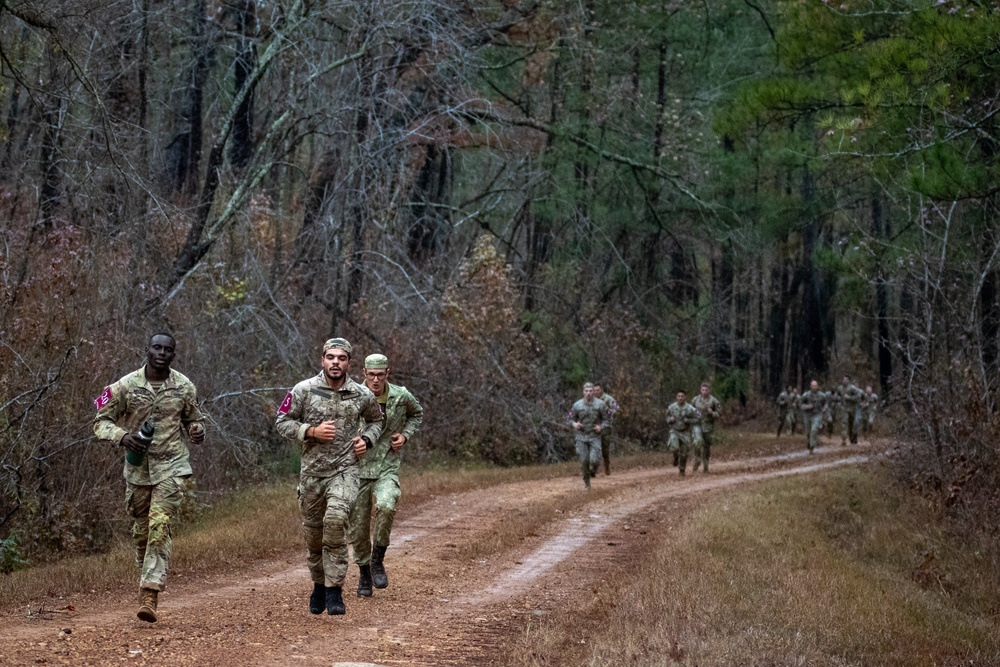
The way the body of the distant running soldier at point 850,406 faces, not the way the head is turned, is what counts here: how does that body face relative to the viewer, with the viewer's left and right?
facing the viewer and to the left of the viewer

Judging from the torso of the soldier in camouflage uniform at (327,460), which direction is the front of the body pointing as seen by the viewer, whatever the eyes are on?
toward the camera

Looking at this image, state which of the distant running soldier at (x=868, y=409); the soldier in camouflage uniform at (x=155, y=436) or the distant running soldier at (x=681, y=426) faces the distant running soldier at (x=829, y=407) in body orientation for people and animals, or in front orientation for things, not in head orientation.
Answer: the distant running soldier at (x=868, y=409)

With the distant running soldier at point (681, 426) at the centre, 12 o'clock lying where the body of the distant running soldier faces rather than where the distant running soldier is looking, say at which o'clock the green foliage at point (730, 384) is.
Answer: The green foliage is roughly at 6 o'clock from the distant running soldier.

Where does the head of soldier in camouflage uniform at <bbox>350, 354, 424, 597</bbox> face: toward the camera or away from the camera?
toward the camera

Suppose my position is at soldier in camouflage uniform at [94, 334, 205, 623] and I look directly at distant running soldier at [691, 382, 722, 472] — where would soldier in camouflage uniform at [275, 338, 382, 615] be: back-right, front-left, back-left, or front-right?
front-right

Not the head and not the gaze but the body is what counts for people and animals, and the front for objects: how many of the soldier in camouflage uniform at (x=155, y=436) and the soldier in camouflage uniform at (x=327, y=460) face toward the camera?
2

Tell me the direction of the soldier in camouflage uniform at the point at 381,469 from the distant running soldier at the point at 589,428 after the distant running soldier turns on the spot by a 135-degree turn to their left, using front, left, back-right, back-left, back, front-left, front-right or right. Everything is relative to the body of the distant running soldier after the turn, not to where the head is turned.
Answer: back-right

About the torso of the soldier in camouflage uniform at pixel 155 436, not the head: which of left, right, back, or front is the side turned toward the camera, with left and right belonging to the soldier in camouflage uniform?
front

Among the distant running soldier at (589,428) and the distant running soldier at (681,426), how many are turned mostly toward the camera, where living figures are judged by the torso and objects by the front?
2

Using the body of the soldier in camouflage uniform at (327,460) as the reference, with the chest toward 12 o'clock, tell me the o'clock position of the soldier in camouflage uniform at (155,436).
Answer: the soldier in camouflage uniform at (155,436) is roughly at 3 o'clock from the soldier in camouflage uniform at (327,460).

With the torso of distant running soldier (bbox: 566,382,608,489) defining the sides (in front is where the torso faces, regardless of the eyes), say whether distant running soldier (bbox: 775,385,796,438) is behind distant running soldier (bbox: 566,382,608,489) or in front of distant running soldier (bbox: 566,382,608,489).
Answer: behind

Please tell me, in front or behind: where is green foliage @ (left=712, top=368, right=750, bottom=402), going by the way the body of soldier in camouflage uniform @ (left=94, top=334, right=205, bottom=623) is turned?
behind

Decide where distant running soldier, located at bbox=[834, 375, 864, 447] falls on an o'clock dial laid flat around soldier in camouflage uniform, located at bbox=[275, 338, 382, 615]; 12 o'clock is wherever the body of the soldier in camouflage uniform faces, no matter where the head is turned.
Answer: The distant running soldier is roughly at 7 o'clock from the soldier in camouflage uniform.

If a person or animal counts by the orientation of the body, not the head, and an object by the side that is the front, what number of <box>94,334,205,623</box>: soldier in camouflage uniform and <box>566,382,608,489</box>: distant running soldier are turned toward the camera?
2
